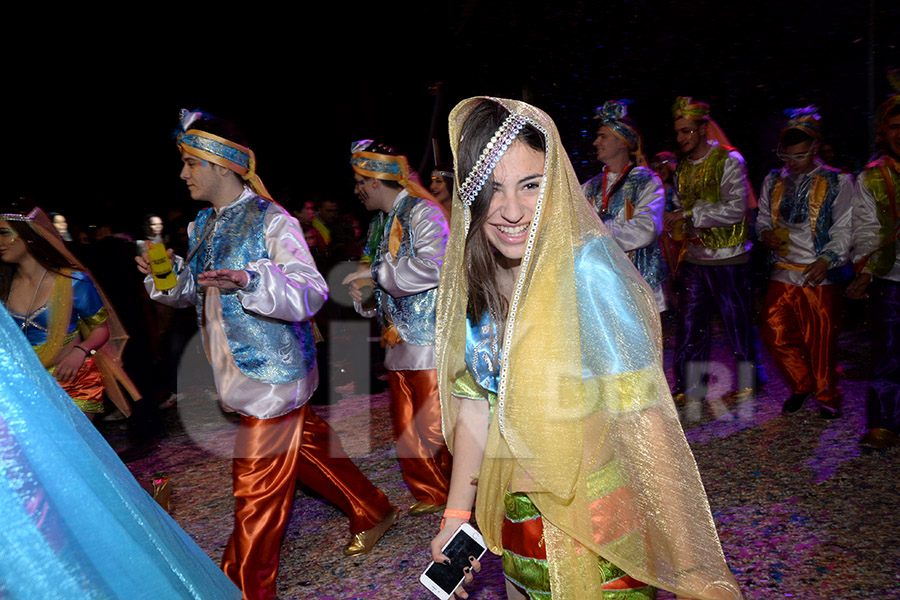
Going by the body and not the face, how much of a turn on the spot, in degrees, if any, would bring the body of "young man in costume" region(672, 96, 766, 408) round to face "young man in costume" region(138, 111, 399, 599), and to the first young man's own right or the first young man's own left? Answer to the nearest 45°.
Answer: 0° — they already face them

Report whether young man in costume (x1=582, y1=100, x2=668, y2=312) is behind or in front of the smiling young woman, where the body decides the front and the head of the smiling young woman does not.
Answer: behind

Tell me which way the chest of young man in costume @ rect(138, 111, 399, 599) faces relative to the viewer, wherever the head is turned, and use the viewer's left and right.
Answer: facing to the left of the viewer

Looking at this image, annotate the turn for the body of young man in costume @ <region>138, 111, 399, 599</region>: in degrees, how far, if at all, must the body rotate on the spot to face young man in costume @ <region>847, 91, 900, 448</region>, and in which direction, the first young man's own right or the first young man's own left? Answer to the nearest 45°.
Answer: approximately 180°

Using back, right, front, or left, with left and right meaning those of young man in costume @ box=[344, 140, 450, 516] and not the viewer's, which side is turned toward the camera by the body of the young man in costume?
left

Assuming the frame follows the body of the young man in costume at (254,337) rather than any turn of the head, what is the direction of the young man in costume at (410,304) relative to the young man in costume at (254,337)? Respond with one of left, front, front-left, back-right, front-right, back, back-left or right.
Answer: back-right

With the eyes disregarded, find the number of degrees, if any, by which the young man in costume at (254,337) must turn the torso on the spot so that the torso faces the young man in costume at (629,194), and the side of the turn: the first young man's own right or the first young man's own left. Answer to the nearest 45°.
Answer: approximately 135° to the first young man's own right

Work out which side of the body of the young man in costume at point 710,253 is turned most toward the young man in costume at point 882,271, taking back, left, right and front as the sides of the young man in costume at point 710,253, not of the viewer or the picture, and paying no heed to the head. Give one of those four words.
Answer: left

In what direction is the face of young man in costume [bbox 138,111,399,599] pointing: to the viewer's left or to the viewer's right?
to the viewer's left

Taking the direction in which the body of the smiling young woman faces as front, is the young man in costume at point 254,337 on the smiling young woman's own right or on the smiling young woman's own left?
on the smiling young woman's own right

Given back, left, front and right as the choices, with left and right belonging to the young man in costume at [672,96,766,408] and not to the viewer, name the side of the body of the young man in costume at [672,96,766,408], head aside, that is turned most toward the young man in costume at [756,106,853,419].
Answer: left

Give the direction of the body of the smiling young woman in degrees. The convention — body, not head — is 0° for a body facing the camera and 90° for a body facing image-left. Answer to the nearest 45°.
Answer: approximately 45°

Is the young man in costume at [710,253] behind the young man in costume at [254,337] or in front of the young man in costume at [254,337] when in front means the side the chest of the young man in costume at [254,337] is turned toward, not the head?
behind

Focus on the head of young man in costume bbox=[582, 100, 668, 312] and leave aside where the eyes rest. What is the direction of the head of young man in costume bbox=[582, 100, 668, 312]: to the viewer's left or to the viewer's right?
to the viewer's left
